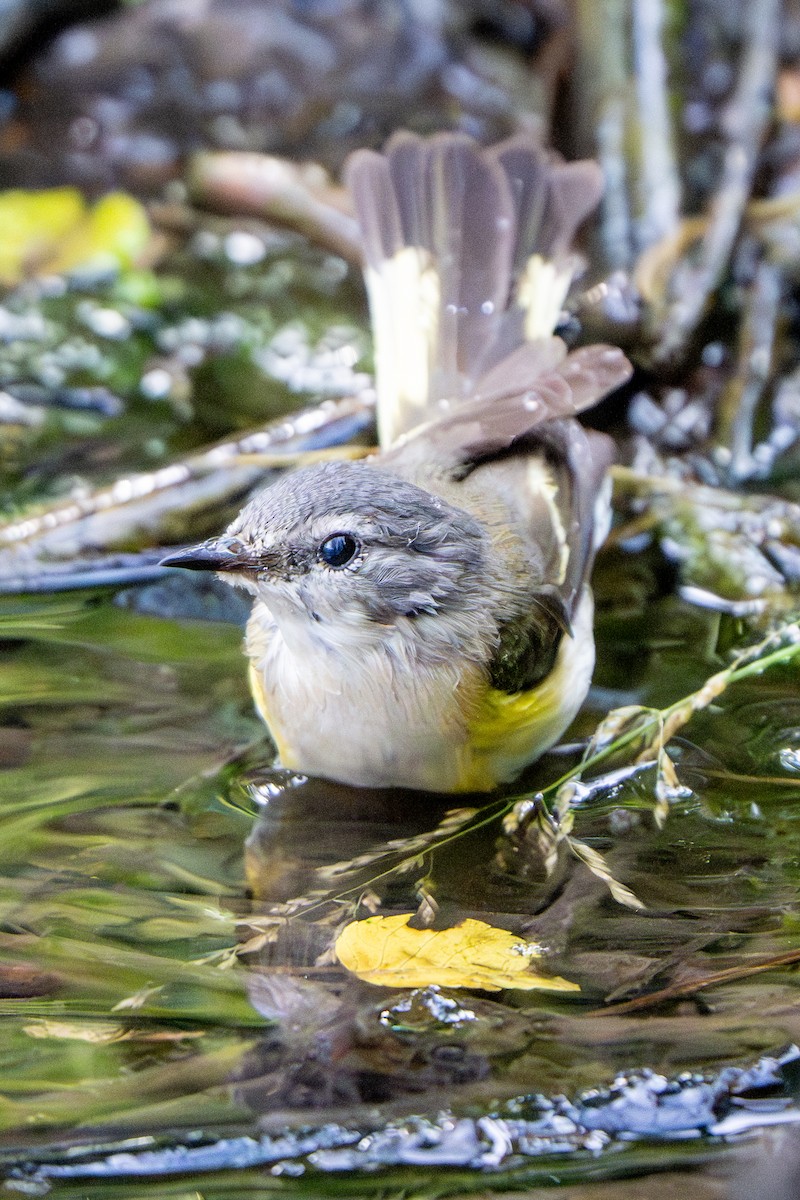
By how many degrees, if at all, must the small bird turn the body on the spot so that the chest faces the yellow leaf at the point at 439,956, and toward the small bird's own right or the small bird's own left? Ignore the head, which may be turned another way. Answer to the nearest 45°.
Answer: approximately 45° to the small bird's own left

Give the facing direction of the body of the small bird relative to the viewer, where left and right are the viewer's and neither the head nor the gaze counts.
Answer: facing the viewer and to the left of the viewer
